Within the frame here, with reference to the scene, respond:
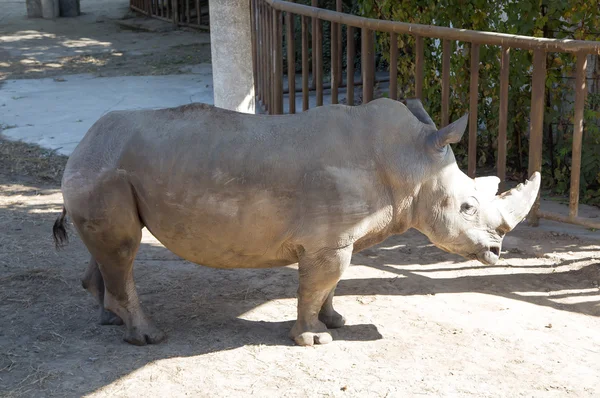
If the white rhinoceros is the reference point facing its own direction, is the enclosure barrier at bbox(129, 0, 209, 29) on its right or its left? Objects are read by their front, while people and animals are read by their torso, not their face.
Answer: on its left

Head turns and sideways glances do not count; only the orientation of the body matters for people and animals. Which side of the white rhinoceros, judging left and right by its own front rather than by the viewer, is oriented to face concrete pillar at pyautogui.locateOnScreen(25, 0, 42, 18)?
left

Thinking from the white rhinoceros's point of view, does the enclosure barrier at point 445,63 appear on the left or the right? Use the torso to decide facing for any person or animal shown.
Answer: on its left

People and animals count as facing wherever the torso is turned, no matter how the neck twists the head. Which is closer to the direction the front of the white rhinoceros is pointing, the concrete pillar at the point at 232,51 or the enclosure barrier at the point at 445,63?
the enclosure barrier

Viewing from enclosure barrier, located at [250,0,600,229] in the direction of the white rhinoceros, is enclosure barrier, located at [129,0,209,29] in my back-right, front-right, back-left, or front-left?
back-right

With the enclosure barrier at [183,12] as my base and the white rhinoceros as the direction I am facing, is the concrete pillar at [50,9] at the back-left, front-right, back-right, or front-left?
back-right

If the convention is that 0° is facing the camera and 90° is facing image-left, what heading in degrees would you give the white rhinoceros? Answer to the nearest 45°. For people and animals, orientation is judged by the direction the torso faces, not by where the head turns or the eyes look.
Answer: approximately 270°

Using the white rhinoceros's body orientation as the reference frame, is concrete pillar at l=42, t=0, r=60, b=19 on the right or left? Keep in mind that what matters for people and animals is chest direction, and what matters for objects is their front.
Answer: on its left

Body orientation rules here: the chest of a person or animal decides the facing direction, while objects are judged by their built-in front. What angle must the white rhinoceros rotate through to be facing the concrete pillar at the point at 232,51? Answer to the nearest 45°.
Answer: approximately 90° to its left
